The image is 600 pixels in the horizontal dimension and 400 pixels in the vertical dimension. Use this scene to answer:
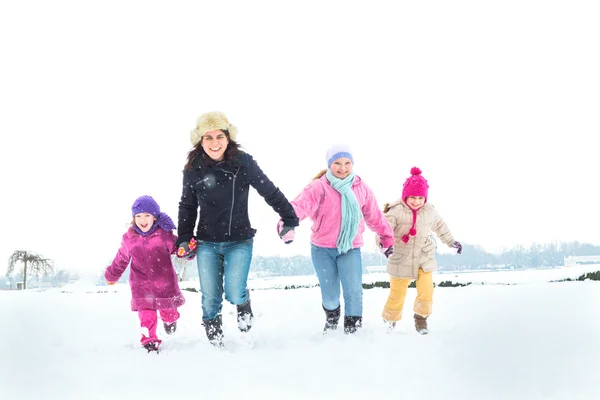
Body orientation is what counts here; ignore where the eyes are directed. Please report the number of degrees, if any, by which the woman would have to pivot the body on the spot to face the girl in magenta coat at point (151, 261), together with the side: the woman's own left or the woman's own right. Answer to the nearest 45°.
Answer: approximately 135° to the woman's own right

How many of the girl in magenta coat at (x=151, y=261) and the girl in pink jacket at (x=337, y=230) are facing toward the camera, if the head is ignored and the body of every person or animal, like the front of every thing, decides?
2

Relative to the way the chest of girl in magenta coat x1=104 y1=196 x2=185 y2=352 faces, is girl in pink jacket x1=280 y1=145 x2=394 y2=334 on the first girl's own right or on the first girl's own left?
on the first girl's own left

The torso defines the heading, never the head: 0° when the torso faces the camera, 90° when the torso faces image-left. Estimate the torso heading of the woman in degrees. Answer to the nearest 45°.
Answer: approximately 0°

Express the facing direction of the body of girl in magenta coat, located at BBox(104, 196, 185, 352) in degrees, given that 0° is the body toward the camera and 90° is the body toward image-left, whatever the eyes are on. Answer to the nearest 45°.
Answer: approximately 0°

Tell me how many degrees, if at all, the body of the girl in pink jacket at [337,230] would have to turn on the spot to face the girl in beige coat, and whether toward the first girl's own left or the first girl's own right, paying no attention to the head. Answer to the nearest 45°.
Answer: approximately 135° to the first girl's own left

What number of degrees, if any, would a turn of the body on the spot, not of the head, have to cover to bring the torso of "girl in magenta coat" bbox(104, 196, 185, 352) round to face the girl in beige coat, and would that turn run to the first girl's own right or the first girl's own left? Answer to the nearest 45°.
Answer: approximately 90° to the first girl's own left
